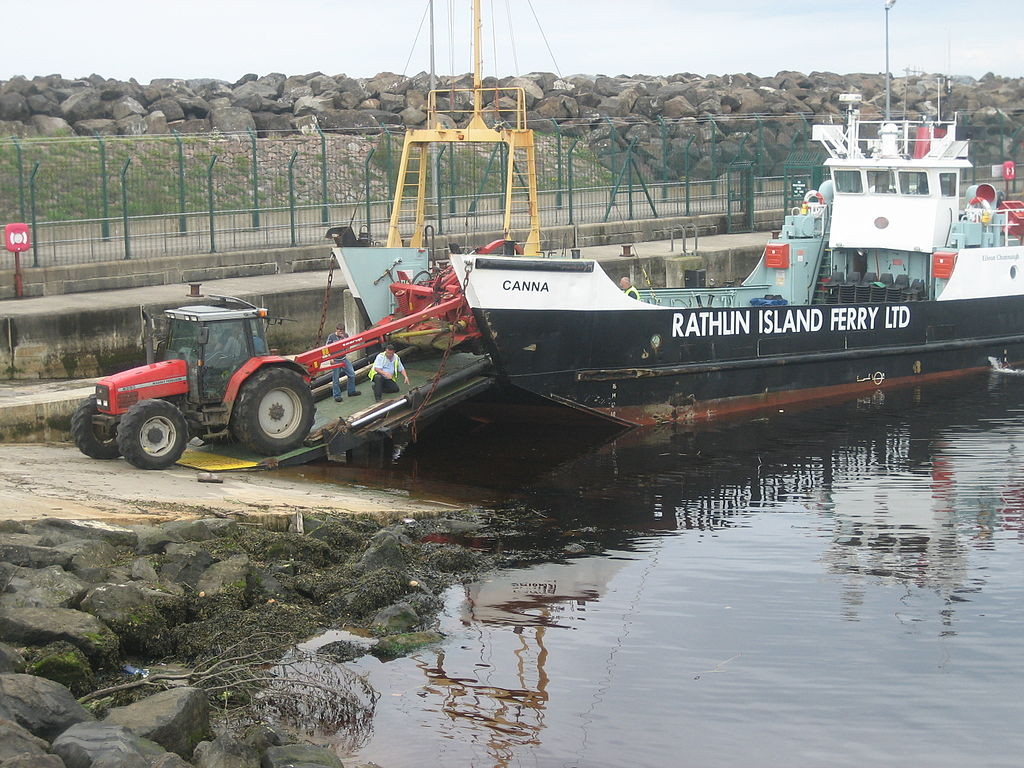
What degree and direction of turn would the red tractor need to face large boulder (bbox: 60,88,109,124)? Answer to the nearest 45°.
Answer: approximately 135° to its right

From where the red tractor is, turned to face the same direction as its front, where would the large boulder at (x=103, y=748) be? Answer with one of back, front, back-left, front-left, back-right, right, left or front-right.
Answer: front-left

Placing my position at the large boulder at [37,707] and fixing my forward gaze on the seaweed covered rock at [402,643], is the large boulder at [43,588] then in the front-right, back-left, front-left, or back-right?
front-left

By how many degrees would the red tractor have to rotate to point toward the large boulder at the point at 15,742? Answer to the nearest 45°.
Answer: approximately 45° to its left

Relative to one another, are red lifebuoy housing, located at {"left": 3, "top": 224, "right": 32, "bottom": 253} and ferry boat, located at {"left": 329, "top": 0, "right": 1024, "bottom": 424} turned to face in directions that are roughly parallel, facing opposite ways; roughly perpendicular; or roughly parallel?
roughly perpendicular

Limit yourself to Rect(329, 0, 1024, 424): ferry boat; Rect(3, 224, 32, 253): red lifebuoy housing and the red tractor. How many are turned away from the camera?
0

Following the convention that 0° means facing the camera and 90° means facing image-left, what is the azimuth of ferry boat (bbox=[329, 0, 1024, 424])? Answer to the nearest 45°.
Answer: approximately 45°

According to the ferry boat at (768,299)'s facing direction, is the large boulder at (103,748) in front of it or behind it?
in front

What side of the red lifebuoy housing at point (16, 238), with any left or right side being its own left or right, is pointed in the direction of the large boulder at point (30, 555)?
front

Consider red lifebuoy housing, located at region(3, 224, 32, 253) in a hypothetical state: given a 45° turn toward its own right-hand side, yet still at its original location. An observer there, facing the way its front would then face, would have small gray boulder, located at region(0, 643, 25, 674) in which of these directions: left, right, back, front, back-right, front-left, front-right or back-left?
front-left

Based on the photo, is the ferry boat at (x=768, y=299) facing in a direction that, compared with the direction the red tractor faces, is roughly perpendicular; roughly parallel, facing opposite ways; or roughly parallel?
roughly parallel

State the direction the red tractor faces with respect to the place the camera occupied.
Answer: facing the viewer and to the left of the viewer

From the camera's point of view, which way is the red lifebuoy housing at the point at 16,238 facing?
toward the camera

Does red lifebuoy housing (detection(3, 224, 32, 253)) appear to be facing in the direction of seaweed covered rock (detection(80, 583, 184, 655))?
yes
